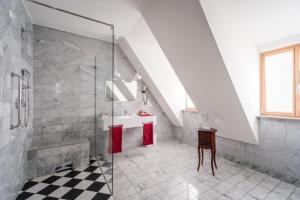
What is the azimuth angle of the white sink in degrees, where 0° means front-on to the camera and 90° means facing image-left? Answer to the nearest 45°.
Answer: approximately 0°

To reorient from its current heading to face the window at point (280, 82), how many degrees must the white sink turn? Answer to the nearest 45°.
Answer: approximately 45° to its left

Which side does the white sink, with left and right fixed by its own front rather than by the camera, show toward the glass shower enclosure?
right

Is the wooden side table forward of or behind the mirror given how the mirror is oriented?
forward

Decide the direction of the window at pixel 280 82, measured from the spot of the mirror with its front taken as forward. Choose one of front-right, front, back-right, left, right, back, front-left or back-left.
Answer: front-left

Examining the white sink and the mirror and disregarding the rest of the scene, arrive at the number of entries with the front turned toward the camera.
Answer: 2

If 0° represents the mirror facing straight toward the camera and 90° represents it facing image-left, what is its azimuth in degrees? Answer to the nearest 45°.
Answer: approximately 0°
